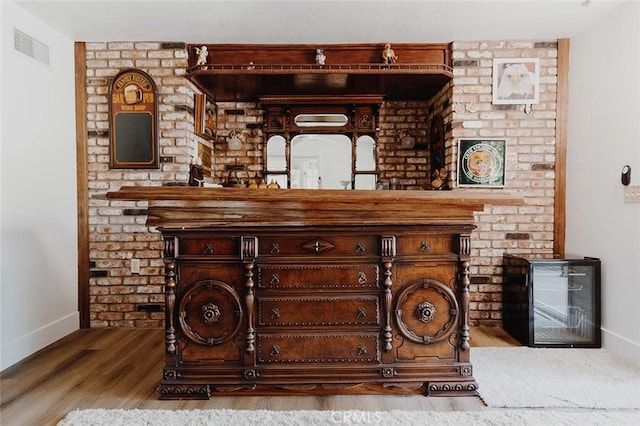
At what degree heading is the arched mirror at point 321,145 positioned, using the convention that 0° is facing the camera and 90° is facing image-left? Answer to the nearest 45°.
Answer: approximately 0°

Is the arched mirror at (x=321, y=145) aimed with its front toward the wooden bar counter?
yes

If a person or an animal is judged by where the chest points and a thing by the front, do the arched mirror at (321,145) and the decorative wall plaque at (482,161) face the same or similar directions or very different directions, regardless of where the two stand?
same or similar directions

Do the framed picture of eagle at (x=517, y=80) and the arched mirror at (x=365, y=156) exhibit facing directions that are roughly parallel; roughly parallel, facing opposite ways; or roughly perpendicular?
roughly parallel

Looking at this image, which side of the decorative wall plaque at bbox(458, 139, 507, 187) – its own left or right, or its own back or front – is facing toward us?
front

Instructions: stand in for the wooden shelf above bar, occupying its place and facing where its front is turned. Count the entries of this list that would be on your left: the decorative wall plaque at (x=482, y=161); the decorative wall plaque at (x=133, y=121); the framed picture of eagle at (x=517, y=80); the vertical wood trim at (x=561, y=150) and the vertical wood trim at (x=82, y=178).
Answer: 3

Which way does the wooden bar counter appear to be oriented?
toward the camera

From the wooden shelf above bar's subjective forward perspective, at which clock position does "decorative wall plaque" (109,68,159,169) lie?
The decorative wall plaque is roughly at 3 o'clock from the wooden shelf above bar.

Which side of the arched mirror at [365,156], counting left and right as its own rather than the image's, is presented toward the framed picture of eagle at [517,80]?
left

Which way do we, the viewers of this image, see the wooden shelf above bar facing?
facing the viewer

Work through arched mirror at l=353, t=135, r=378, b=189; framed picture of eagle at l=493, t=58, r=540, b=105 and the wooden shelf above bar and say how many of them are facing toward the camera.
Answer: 3

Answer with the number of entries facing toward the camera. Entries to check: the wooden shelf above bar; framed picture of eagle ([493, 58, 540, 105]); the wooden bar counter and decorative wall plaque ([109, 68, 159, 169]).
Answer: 4

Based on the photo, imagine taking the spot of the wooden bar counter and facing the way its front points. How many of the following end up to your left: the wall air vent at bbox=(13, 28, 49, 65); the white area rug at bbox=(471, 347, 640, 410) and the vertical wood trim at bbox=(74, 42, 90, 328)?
1

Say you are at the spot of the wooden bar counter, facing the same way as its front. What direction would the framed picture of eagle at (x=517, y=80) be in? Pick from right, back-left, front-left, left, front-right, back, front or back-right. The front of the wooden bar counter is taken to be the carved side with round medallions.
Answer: back-left
